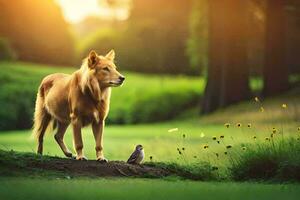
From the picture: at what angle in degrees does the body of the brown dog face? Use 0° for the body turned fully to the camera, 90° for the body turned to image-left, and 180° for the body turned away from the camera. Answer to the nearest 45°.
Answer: approximately 315°

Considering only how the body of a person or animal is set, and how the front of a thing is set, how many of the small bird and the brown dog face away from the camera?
0

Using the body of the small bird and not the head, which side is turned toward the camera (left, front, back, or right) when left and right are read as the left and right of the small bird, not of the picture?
right

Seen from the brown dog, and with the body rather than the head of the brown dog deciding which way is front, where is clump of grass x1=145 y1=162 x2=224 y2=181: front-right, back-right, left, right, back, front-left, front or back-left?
front-left

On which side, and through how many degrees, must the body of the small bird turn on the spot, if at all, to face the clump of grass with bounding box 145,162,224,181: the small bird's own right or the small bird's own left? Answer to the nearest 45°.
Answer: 0° — it already faces it

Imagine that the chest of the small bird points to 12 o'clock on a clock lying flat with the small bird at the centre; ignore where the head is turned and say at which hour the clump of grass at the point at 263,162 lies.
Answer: The clump of grass is roughly at 12 o'clock from the small bird.

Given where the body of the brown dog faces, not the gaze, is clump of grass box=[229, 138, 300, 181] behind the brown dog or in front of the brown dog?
in front
